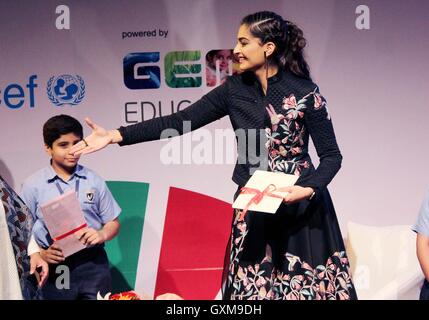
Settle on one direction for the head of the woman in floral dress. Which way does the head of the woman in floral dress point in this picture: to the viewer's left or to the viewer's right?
to the viewer's left

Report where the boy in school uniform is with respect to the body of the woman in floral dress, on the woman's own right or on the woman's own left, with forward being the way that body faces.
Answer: on the woman's own right

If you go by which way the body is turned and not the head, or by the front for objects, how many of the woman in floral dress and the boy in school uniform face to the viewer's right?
0

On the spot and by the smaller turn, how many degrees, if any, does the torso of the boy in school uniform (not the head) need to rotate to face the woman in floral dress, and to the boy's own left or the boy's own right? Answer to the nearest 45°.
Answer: approximately 45° to the boy's own left

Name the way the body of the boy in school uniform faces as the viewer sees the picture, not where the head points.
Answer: toward the camera
